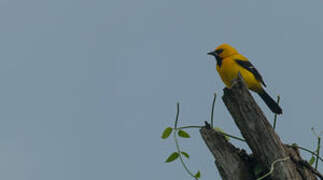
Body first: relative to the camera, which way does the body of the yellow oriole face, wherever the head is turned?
to the viewer's left
